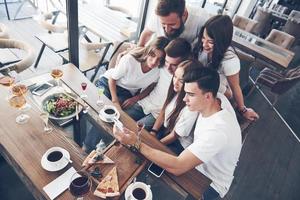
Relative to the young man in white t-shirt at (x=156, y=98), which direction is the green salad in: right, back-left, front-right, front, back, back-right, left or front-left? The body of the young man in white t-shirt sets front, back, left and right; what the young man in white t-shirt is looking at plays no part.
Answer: front

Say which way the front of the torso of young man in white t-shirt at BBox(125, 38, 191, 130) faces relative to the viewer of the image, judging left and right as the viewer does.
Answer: facing the viewer and to the left of the viewer

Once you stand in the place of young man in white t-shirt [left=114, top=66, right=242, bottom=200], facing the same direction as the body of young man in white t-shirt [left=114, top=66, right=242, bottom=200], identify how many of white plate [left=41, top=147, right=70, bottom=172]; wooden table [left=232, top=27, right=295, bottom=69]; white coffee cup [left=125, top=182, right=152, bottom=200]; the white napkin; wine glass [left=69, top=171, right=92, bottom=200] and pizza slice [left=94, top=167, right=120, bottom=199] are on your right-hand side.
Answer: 1

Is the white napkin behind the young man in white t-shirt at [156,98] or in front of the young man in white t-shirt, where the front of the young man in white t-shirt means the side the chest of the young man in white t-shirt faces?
in front

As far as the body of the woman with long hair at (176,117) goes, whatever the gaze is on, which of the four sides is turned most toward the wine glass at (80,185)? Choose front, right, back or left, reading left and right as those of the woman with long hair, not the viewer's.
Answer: front

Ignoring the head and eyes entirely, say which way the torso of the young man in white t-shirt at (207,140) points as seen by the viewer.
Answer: to the viewer's left

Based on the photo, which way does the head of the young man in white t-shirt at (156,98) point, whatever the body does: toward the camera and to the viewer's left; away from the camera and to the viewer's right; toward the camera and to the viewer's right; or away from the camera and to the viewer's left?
toward the camera and to the viewer's left

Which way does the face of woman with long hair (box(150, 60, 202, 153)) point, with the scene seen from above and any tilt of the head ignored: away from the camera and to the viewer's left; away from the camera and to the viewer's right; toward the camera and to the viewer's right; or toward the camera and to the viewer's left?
toward the camera and to the viewer's left

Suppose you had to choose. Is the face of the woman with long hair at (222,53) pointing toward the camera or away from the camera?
toward the camera

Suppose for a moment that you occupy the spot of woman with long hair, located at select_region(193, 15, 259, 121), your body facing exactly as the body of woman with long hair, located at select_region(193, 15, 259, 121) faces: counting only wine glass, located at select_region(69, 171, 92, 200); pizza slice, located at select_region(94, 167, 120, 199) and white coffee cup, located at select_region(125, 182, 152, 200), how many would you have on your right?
0

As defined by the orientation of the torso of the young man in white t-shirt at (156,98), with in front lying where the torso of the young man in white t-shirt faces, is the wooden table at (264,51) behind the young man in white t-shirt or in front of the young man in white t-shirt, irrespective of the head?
behind

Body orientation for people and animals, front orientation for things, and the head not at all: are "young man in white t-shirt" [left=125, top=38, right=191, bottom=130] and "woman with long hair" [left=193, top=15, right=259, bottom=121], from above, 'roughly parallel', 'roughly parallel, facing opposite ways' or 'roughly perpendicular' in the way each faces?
roughly parallel

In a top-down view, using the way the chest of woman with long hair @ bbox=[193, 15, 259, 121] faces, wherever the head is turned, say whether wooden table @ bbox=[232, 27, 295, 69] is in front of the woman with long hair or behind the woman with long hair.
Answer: behind

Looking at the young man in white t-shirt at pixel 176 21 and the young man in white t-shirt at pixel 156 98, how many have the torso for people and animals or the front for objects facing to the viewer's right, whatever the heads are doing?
0

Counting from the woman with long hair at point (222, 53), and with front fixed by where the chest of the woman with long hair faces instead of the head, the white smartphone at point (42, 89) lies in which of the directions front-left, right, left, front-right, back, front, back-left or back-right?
front

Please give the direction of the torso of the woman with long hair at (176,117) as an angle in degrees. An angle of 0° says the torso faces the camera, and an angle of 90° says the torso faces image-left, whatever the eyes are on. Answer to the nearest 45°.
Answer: approximately 45°

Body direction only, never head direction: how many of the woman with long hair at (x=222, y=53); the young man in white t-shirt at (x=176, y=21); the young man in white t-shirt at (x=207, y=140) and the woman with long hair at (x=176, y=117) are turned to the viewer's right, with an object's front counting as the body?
0
